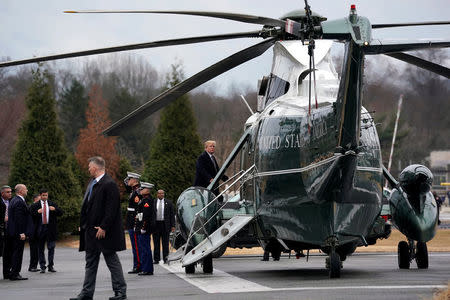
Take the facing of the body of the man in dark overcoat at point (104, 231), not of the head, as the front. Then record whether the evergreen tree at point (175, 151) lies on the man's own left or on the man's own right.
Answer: on the man's own right

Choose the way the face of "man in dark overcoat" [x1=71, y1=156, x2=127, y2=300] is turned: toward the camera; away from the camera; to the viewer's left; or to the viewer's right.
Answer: to the viewer's left

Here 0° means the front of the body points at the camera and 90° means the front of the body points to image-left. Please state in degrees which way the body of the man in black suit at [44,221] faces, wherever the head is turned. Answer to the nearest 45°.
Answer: approximately 0°

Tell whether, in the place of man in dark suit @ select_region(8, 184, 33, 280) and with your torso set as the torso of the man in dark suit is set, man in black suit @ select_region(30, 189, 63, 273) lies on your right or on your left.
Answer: on your left

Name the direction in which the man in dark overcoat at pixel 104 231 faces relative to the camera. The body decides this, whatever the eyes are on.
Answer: to the viewer's left

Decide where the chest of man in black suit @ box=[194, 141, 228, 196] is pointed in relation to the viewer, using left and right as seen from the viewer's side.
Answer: facing the viewer and to the right of the viewer
